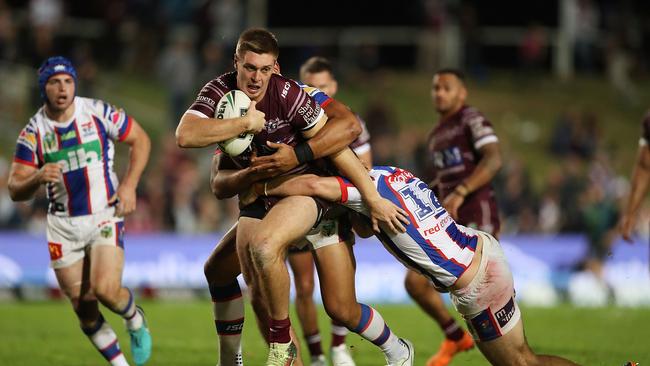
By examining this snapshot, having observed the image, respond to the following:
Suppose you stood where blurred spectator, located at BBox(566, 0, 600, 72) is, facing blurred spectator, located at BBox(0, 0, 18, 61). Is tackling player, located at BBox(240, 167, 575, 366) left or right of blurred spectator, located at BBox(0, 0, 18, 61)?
left

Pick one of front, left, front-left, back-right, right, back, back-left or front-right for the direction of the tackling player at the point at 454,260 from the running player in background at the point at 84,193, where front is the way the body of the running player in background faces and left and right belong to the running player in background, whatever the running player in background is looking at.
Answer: front-left

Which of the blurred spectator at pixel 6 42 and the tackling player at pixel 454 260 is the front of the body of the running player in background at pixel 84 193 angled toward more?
the tackling player

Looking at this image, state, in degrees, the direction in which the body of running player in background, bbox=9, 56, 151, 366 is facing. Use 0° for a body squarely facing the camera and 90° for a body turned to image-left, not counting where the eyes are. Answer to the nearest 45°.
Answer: approximately 0°

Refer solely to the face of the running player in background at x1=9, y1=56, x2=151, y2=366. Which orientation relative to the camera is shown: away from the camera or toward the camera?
toward the camera

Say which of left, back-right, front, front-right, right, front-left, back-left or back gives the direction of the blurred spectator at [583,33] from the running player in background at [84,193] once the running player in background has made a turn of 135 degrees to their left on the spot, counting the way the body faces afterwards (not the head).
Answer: front

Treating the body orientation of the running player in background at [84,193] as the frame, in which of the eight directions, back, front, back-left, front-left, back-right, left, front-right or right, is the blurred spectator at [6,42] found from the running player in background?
back
